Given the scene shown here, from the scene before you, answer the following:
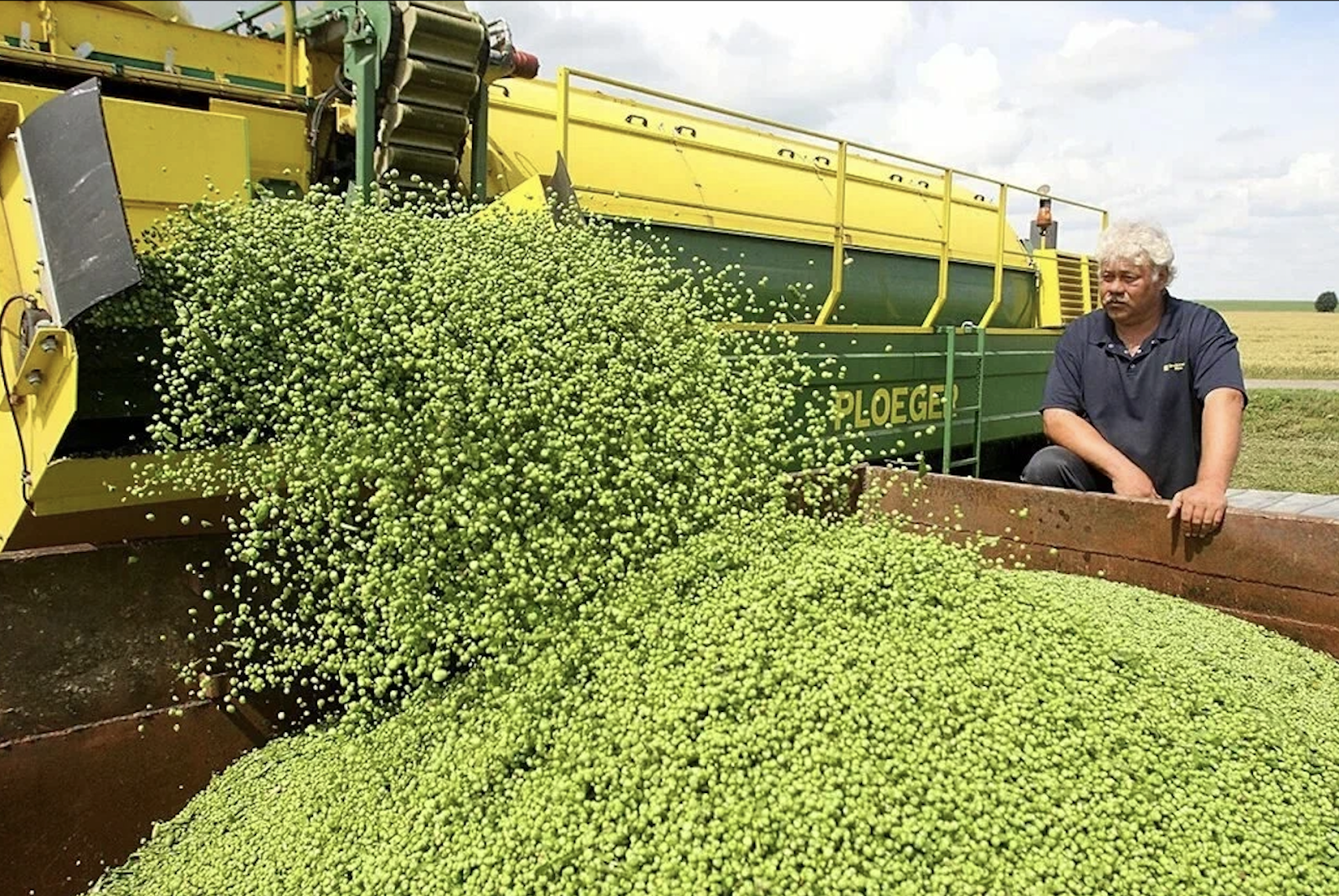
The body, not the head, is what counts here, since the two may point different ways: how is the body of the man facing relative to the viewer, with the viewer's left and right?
facing the viewer and to the left of the viewer

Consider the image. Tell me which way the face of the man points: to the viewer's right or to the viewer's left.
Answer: to the viewer's left
